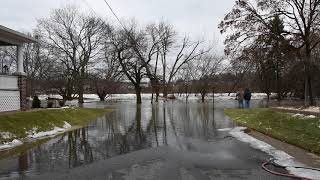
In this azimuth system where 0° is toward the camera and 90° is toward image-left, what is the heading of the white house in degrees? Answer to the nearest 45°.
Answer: approximately 270°
